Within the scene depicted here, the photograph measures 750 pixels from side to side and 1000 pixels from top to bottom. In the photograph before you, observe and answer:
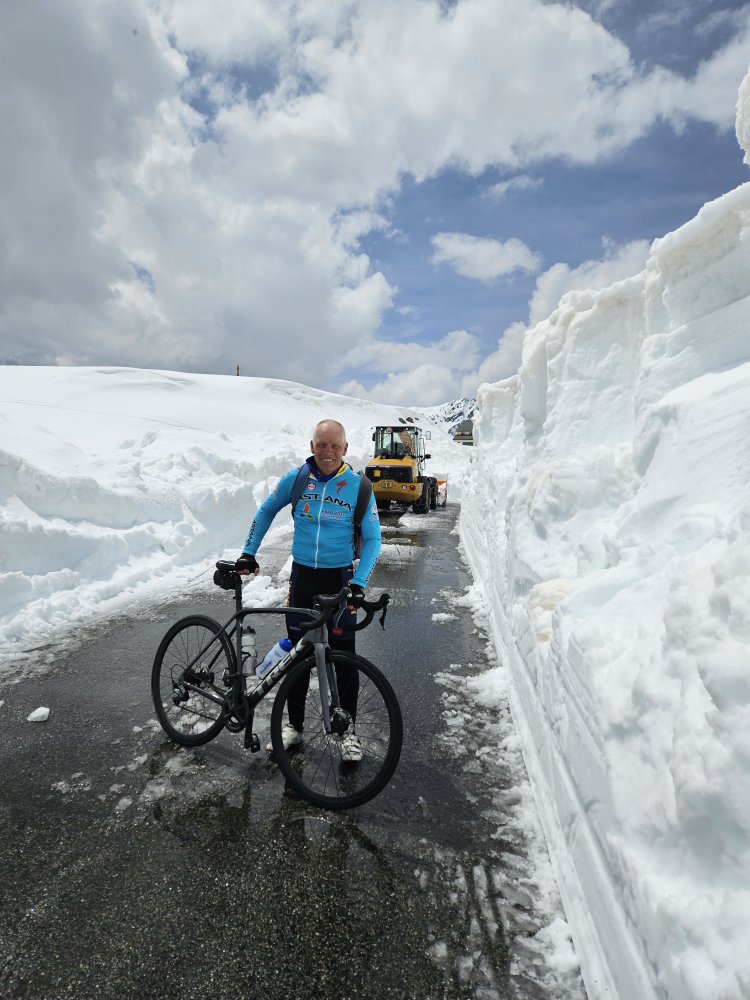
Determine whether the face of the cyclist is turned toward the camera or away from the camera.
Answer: toward the camera

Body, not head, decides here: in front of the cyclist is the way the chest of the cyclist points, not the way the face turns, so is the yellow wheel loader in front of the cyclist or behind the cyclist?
behind

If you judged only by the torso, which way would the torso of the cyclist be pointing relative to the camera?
toward the camera

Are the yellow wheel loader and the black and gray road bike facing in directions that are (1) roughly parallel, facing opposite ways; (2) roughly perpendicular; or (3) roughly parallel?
roughly perpendicular

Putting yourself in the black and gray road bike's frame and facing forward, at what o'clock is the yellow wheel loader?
The yellow wheel loader is roughly at 8 o'clock from the black and gray road bike.
